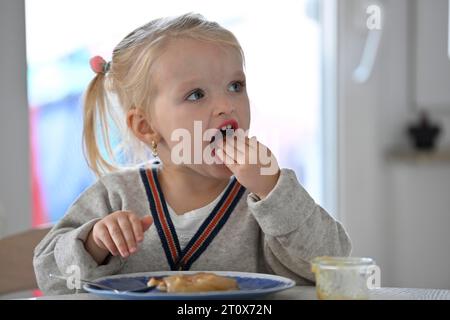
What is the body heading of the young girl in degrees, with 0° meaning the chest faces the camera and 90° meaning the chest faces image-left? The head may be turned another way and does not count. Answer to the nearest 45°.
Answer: approximately 0°

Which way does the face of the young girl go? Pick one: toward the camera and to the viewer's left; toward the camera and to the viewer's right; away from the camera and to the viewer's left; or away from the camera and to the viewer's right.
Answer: toward the camera and to the viewer's right
